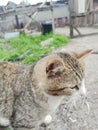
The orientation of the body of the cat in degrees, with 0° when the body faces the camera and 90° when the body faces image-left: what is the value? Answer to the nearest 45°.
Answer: approximately 270°
